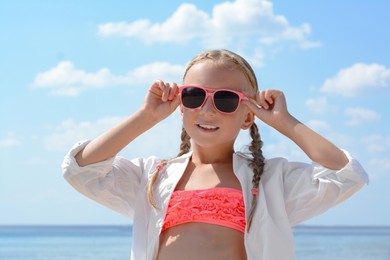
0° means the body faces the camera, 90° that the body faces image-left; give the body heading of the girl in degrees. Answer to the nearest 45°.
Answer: approximately 0°
